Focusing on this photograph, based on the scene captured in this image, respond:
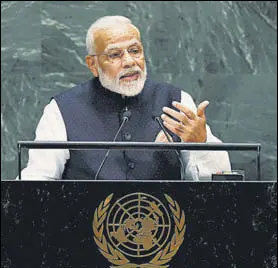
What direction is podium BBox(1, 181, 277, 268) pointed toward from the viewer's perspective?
toward the camera

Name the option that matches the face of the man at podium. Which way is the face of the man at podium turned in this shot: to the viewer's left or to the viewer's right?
to the viewer's right

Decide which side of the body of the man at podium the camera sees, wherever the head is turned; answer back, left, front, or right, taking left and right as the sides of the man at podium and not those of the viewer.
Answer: front

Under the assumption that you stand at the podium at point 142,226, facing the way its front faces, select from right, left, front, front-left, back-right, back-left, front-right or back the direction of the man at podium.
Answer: back

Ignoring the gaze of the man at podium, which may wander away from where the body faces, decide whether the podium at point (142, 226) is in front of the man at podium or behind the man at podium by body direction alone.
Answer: in front

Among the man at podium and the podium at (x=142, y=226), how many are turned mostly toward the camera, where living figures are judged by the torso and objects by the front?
2

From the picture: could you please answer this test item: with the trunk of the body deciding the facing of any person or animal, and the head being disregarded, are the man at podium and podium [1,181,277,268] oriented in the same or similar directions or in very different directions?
same or similar directions
